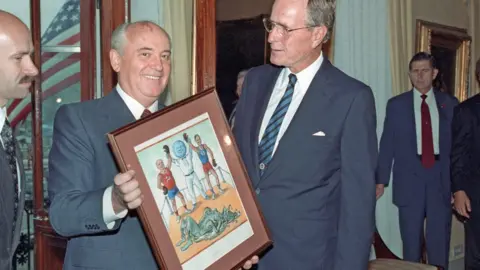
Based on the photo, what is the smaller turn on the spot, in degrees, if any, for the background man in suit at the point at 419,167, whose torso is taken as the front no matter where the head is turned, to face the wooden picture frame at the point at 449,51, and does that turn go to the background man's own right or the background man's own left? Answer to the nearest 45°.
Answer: approximately 180°

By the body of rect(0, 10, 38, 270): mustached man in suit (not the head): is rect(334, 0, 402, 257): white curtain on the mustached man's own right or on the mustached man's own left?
on the mustached man's own left

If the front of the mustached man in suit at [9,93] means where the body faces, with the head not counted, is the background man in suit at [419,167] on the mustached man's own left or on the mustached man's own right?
on the mustached man's own left

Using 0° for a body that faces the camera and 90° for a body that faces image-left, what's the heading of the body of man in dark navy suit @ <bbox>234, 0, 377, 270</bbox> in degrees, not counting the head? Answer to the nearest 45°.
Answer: approximately 45°

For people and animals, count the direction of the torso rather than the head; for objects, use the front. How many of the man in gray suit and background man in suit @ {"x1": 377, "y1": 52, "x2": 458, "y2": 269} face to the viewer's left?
0

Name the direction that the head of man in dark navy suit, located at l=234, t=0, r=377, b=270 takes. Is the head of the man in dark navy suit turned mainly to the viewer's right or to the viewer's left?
to the viewer's left

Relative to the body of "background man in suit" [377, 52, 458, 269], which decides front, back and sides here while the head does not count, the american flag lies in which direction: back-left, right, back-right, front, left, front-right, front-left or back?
front-right

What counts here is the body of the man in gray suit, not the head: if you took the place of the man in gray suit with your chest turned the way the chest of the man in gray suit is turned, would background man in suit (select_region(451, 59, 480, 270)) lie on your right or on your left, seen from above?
on your left

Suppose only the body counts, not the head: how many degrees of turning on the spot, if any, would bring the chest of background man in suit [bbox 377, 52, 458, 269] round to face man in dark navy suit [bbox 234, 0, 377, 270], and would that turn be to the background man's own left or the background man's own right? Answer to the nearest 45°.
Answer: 0° — they already face them

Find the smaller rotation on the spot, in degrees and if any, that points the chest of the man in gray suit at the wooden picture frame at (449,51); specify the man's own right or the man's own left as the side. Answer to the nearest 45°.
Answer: approximately 90° to the man's own left

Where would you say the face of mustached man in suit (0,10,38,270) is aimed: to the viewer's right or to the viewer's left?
to the viewer's right
